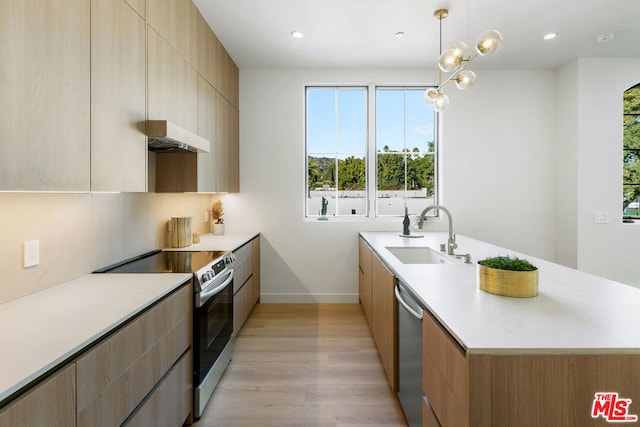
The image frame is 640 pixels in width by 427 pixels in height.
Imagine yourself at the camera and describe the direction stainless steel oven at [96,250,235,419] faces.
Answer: facing to the right of the viewer

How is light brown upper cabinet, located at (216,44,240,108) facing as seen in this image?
to the viewer's right

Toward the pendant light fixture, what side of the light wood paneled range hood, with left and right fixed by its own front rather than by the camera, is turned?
front

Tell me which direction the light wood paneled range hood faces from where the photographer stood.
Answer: facing to the right of the viewer

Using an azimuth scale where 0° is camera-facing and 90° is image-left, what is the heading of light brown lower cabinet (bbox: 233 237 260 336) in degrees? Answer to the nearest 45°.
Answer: approximately 270°

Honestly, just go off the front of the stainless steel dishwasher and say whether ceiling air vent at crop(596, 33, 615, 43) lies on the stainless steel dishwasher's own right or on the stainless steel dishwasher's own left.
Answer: on the stainless steel dishwasher's own right

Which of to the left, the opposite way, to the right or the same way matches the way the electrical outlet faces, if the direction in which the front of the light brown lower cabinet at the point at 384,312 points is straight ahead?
the opposite way

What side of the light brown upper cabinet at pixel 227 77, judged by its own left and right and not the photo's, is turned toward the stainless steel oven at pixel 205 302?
right

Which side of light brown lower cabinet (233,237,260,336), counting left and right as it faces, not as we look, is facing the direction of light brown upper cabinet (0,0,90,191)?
right

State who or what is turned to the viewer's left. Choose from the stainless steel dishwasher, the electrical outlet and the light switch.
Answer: the stainless steel dishwasher
